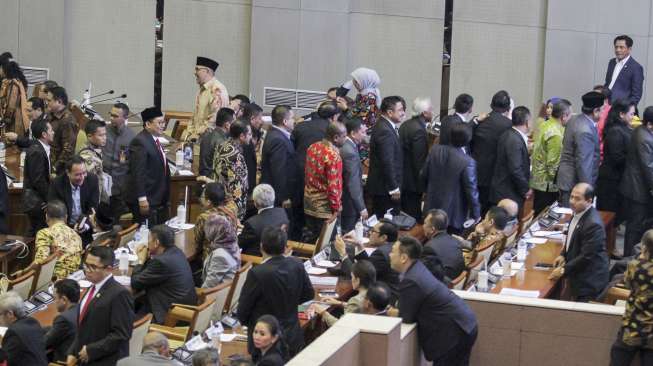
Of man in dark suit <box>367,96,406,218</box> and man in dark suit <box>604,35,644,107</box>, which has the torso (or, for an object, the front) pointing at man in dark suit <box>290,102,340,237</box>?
man in dark suit <box>604,35,644,107</box>

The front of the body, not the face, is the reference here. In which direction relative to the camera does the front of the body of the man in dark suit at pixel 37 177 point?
to the viewer's right

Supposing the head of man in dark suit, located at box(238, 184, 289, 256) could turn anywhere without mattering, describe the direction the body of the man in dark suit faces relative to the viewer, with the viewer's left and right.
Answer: facing away from the viewer and to the left of the viewer

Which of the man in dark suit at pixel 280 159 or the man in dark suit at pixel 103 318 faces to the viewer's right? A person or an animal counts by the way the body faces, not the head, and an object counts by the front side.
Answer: the man in dark suit at pixel 280 159
